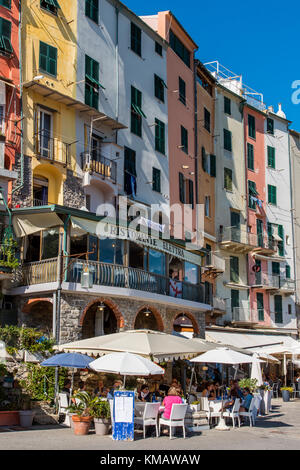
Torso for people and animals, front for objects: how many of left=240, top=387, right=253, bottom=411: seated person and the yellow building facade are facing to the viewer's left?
1

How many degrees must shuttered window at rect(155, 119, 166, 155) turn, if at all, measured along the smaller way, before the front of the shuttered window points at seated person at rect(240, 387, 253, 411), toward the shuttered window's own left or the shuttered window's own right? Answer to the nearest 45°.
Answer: approximately 45° to the shuttered window's own right

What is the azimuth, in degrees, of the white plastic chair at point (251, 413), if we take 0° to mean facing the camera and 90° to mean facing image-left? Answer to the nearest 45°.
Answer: approximately 90°

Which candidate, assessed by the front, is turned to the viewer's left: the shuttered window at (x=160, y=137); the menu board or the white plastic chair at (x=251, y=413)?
the white plastic chair

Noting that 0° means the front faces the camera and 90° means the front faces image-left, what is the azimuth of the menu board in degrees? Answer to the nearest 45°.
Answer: approximately 0°

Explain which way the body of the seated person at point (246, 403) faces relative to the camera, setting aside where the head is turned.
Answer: to the viewer's left

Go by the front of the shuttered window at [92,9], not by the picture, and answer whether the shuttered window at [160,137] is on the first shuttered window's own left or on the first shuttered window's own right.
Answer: on the first shuttered window's own left

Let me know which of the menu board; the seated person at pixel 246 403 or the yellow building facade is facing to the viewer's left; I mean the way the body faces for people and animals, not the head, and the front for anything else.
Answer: the seated person

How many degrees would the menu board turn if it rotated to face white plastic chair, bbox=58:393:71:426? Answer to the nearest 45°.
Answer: approximately 135° to its right

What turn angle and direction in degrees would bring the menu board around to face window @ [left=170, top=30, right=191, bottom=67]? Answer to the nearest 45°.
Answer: approximately 180°

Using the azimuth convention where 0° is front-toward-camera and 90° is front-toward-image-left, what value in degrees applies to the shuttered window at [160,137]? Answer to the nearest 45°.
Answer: approximately 315°
